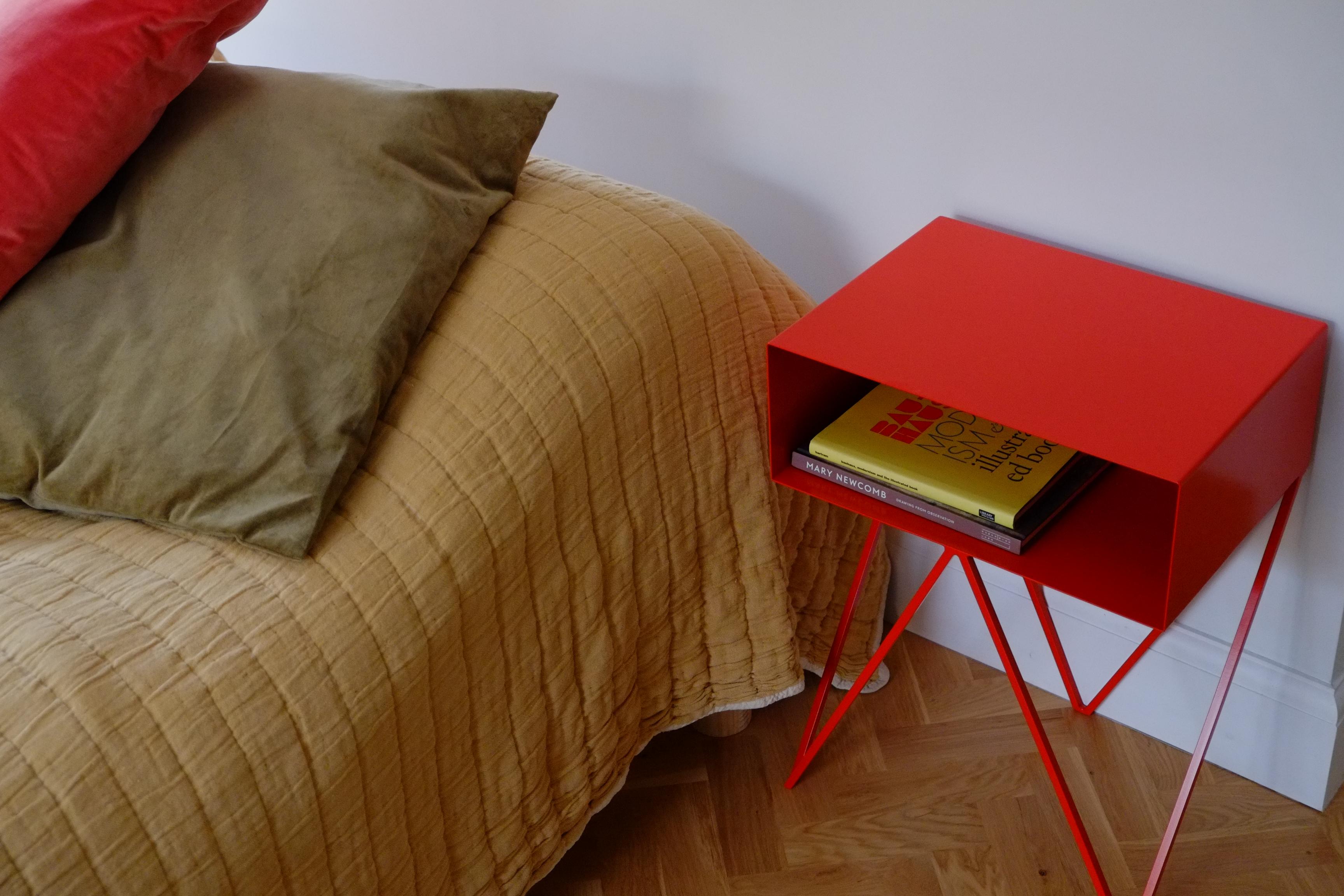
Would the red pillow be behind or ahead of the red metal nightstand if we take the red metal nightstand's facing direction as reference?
ahead

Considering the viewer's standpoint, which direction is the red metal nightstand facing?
facing the viewer and to the left of the viewer

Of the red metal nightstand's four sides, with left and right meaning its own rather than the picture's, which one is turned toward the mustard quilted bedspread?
front
